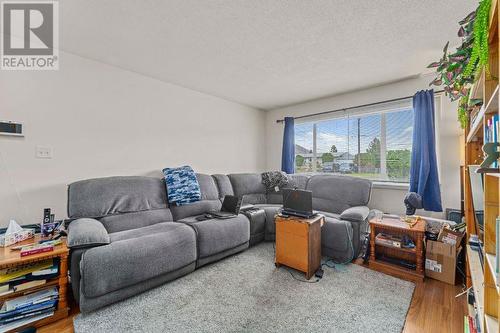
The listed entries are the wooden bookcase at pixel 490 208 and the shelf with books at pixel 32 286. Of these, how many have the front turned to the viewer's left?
1

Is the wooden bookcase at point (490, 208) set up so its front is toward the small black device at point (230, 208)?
yes

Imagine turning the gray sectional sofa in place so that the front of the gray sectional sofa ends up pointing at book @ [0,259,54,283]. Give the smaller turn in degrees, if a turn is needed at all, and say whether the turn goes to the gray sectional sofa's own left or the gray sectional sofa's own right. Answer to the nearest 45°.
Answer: approximately 90° to the gray sectional sofa's own right

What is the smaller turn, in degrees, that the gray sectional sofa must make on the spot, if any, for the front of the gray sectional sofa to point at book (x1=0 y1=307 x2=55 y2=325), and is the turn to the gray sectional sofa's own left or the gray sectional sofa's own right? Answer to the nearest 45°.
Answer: approximately 90° to the gray sectional sofa's own right

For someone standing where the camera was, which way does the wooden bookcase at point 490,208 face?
facing to the left of the viewer

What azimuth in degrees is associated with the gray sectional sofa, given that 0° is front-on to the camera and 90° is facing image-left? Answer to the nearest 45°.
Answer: approximately 315°

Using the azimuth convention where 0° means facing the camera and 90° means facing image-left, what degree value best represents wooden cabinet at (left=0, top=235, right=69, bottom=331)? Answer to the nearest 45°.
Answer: approximately 315°
